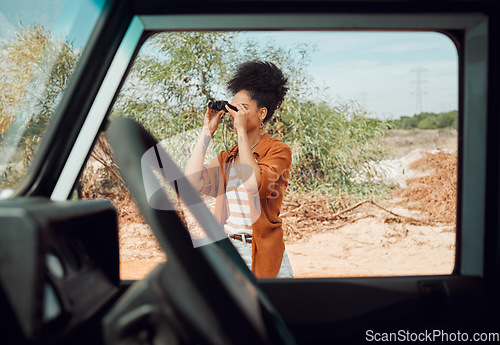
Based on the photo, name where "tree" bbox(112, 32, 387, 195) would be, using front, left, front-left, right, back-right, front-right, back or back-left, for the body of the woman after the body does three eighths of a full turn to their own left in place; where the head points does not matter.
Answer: left

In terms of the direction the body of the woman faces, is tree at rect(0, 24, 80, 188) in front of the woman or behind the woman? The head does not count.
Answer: in front

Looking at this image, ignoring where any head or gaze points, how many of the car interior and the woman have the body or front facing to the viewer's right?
0

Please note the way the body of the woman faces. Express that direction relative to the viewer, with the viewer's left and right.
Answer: facing the viewer and to the left of the viewer

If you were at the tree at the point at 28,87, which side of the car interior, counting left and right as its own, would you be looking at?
front

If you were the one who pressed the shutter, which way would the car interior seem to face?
facing to the left of the viewer

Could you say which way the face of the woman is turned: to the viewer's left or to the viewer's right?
to the viewer's left
